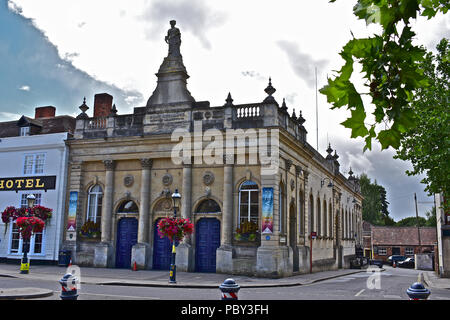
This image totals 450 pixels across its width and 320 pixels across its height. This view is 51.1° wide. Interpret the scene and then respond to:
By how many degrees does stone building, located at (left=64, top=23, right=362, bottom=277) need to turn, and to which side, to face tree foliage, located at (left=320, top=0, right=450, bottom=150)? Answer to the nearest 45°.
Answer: approximately 45° to its left

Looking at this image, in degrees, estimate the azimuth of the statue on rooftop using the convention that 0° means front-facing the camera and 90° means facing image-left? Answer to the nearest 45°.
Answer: approximately 0°

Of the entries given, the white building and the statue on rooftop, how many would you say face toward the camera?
2

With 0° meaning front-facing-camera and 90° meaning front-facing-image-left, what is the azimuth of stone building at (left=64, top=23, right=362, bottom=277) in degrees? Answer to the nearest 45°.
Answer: approximately 45°

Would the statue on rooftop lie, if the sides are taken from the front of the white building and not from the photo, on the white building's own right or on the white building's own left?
on the white building's own left

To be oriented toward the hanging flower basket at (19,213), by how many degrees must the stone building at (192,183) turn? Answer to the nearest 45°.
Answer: approximately 45° to its right

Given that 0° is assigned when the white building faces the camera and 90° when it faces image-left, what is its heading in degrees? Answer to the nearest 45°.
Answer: approximately 0°

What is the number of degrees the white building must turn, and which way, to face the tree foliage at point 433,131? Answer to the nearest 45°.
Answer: approximately 45° to its left

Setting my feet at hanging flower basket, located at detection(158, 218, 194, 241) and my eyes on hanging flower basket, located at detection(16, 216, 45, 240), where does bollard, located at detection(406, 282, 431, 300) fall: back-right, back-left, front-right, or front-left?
back-left

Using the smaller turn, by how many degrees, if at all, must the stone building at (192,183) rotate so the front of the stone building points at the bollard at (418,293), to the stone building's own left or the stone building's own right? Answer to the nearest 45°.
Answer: approximately 45° to the stone building's own left
